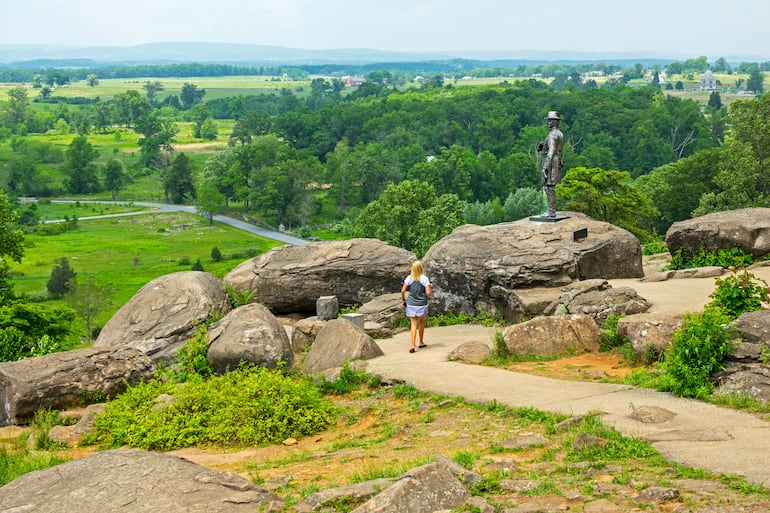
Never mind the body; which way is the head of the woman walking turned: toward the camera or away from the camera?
away from the camera

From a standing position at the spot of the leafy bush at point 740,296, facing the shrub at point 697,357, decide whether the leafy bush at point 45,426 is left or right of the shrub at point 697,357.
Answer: right
